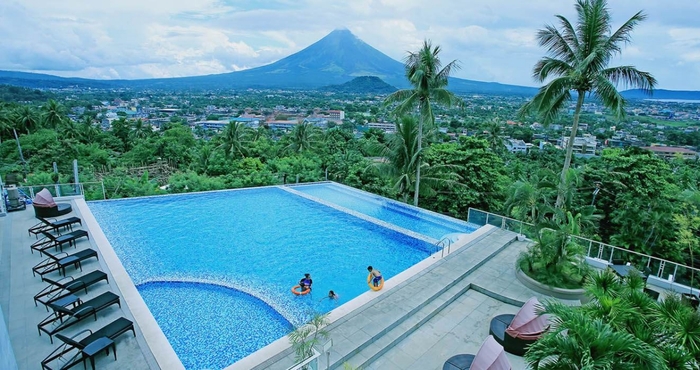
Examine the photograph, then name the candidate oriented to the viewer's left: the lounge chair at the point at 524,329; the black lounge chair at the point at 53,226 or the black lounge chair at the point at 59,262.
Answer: the lounge chair

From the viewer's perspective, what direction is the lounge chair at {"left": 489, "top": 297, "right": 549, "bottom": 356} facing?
to the viewer's left

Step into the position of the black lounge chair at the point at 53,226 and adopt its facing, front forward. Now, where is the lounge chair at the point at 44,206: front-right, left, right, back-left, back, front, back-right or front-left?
front-left

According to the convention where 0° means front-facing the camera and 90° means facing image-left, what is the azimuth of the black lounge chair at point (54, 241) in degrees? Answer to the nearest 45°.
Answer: approximately 225°

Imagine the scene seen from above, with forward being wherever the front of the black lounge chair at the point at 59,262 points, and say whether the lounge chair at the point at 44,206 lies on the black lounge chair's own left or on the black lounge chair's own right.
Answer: on the black lounge chair's own left

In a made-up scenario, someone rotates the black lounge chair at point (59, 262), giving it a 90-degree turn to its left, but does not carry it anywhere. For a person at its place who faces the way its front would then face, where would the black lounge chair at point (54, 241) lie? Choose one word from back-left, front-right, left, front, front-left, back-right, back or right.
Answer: front-right

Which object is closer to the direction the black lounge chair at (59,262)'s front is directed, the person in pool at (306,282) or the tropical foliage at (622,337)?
the person in pool

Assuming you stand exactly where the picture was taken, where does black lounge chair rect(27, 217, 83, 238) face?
facing away from the viewer and to the right of the viewer

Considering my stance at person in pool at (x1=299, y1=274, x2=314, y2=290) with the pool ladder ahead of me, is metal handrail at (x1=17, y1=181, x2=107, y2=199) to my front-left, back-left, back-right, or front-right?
back-left

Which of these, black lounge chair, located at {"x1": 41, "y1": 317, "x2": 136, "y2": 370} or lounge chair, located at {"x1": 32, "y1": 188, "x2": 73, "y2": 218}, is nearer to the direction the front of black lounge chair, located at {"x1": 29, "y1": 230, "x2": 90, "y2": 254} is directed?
the lounge chair

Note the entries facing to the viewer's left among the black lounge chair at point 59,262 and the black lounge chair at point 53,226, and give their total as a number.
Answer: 0

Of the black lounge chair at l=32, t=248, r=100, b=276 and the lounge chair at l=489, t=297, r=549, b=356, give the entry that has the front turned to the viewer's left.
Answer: the lounge chair

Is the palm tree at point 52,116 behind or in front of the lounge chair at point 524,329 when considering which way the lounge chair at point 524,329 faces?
in front

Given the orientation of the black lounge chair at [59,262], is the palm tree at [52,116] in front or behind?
in front

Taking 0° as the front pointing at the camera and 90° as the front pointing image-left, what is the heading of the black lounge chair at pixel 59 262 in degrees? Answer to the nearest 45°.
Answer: approximately 225°
